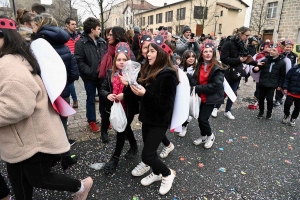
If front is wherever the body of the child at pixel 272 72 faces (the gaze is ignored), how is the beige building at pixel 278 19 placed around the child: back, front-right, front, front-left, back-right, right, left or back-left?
back-right

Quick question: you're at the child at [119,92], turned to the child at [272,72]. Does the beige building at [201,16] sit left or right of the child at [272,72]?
left

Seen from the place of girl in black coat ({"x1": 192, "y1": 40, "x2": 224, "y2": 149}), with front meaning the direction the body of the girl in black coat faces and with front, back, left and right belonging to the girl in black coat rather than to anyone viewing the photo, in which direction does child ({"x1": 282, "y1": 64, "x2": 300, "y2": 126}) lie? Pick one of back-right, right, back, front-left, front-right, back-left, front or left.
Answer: back

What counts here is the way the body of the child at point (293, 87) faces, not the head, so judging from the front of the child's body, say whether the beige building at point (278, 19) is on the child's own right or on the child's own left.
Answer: on the child's own right

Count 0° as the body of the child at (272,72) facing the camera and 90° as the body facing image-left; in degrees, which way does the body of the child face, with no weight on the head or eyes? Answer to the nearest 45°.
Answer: approximately 45°
